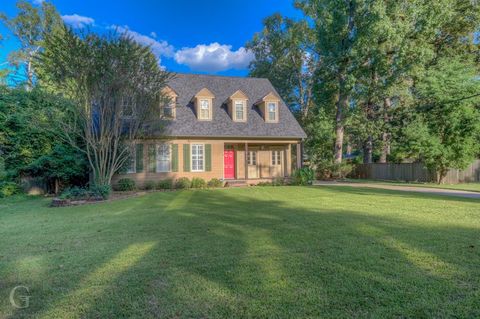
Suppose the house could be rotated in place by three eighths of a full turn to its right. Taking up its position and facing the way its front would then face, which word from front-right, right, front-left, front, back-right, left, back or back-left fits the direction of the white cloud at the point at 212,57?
front-right

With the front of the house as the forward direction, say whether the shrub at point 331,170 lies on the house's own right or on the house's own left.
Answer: on the house's own left

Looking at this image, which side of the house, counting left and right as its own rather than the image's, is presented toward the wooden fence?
left

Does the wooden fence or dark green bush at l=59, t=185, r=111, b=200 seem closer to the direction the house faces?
the dark green bush

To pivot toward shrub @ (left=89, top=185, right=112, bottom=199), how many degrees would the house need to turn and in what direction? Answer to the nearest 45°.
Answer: approximately 45° to its right

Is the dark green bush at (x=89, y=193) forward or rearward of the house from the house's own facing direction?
forward

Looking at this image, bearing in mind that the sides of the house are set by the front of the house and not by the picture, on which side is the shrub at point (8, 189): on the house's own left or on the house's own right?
on the house's own right

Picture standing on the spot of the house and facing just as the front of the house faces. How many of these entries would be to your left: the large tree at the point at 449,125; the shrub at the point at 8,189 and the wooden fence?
2

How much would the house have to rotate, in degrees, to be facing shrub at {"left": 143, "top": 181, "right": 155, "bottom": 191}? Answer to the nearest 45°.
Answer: approximately 45° to its right

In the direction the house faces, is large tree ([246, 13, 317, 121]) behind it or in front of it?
behind

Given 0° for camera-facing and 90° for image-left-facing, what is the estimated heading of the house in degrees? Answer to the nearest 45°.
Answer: approximately 0°
